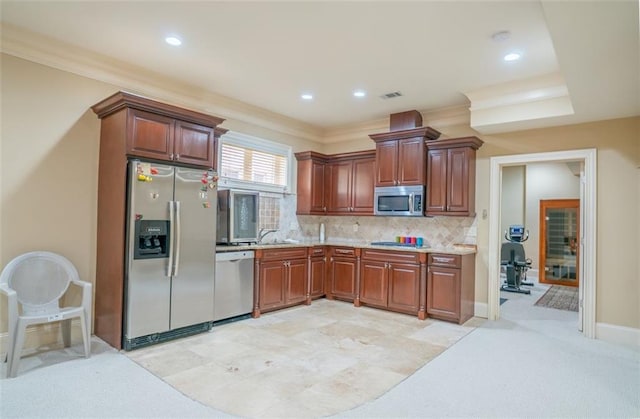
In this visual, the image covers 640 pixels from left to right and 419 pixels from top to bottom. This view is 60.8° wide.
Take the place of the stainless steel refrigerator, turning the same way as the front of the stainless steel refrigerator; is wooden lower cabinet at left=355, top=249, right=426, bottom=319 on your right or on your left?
on your left

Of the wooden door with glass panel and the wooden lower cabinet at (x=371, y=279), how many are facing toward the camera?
2

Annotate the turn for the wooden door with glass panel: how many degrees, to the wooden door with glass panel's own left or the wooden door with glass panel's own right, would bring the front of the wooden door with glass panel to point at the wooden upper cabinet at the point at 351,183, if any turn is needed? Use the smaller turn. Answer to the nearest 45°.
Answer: approximately 45° to the wooden door with glass panel's own right

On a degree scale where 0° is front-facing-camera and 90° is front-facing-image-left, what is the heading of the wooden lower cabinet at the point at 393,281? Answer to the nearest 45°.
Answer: approximately 45°

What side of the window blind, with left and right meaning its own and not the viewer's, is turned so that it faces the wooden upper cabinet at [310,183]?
left

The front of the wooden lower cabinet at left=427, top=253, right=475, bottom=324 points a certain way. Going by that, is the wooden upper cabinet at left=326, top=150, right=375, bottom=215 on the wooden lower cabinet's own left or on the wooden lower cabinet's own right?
on the wooden lower cabinet's own right
